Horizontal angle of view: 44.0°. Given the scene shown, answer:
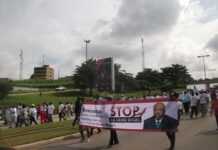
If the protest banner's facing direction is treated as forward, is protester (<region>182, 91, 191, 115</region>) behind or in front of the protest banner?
behind

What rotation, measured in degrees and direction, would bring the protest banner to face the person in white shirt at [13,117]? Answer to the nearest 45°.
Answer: approximately 135° to its right

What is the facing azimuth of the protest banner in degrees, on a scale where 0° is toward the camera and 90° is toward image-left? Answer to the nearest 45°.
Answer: approximately 0°
